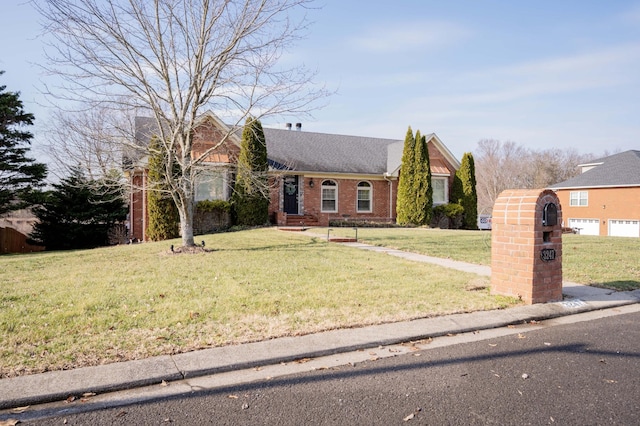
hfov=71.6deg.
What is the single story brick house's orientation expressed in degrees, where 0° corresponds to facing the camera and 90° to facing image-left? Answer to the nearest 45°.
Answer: approximately 315°

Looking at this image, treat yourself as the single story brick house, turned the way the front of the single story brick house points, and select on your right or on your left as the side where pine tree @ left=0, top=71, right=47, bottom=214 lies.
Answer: on your right

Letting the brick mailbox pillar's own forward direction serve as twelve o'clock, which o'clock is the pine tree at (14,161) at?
The pine tree is roughly at 5 o'clock from the brick mailbox pillar.

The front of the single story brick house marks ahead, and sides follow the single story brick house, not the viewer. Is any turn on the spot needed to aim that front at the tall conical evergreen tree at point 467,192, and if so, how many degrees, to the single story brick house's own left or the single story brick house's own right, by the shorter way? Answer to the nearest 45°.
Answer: approximately 45° to the single story brick house's own left

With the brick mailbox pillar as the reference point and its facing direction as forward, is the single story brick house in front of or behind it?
behind

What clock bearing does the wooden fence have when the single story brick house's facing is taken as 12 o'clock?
The wooden fence is roughly at 4 o'clock from the single story brick house.

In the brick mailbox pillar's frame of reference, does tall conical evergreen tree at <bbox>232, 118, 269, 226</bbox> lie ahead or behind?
behind

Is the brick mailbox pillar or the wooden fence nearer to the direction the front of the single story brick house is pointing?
the brick mailbox pillar

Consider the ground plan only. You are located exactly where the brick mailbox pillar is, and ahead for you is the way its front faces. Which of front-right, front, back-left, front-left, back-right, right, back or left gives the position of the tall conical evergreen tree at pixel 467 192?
back-left

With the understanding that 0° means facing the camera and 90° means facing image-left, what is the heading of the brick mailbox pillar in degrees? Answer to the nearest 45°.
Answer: approximately 315°

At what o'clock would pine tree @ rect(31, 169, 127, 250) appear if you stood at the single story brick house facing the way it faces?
The pine tree is roughly at 4 o'clock from the single story brick house.

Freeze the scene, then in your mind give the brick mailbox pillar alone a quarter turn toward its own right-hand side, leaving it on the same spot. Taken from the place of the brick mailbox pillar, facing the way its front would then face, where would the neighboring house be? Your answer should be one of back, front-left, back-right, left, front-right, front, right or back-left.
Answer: back-right

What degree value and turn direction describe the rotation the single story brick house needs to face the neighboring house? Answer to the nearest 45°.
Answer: approximately 45° to its left
